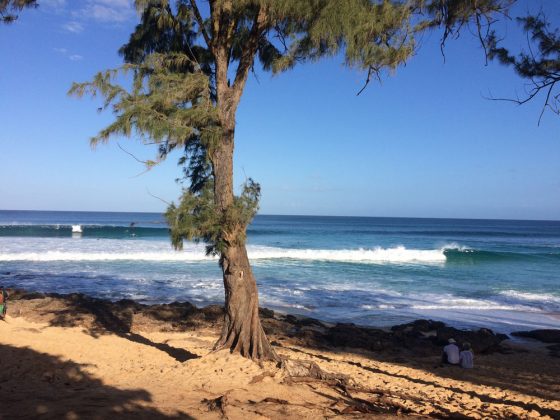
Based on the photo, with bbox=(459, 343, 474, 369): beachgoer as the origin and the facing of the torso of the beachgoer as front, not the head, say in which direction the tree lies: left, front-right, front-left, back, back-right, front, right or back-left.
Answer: back-left

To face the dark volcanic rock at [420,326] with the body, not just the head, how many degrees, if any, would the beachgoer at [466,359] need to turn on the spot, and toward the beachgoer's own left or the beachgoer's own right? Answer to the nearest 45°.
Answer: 0° — they already face it

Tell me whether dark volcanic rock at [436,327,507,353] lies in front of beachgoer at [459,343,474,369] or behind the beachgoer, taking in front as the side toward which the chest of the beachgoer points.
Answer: in front

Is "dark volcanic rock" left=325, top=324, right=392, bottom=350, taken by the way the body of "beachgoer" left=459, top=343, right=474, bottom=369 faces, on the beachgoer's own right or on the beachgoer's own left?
on the beachgoer's own left

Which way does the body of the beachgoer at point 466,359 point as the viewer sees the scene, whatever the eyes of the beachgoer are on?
away from the camera

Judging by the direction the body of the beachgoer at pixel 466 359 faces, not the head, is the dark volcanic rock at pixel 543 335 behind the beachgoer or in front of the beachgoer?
in front
